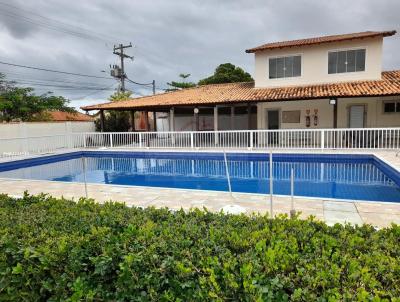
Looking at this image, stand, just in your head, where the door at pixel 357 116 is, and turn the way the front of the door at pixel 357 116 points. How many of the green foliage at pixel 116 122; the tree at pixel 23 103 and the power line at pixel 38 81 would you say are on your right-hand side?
3

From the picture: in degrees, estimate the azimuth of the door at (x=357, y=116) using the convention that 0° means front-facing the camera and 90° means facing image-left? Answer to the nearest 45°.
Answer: approximately 0°

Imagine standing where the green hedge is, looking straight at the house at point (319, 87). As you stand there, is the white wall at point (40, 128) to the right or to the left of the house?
left

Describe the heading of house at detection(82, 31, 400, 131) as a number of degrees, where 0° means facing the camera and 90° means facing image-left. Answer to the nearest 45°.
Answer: approximately 0°

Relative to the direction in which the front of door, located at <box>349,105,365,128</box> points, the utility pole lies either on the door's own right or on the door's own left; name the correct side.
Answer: on the door's own right

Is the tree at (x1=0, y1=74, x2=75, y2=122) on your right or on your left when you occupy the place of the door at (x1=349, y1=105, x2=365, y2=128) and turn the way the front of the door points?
on your right

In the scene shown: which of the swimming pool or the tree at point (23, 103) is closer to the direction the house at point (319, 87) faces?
the swimming pool

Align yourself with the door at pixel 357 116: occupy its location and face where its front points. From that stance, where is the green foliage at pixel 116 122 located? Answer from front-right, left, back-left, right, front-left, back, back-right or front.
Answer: right
